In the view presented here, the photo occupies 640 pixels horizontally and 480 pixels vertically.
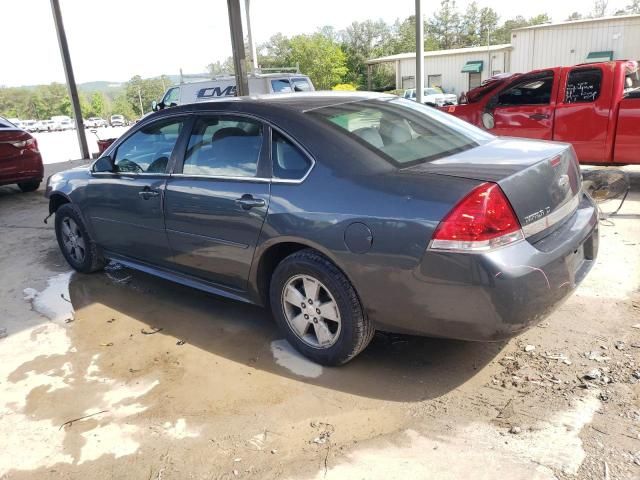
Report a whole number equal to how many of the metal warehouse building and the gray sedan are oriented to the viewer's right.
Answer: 0

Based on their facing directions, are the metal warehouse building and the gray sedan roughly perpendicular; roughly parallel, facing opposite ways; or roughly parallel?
roughly perpendicular

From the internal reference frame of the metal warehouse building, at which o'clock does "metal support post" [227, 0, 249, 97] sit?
The metal support post is roughly at 11 o'clock from the metal warehouse building.

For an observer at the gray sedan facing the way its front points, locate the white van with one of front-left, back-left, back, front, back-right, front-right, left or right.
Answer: front-right

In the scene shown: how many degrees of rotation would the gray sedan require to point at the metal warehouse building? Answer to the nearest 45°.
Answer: approximately 90° to its right

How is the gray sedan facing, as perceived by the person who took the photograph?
facing away from the viewer and to the left of the viewer

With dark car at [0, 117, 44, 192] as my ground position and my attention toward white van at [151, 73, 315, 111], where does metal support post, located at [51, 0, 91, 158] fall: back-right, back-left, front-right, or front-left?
front-left

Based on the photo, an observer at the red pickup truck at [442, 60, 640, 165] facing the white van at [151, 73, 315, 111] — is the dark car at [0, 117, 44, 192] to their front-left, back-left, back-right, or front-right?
front-left

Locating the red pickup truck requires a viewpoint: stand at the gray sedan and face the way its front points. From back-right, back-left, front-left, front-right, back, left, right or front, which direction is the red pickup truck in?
right

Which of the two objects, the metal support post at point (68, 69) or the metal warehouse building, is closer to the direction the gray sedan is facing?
the metal support post

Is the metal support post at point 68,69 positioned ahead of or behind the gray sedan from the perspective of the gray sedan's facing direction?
ahead

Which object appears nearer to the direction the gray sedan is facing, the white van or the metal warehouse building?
the white van

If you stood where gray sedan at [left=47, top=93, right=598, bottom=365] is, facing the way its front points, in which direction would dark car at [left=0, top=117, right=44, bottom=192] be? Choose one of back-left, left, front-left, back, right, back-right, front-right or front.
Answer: front

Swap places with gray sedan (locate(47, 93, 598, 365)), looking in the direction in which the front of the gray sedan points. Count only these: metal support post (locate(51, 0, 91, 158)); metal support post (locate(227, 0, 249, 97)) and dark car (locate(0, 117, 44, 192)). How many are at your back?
0

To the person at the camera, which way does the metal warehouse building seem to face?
facing the viewer and to the left of the viewer
